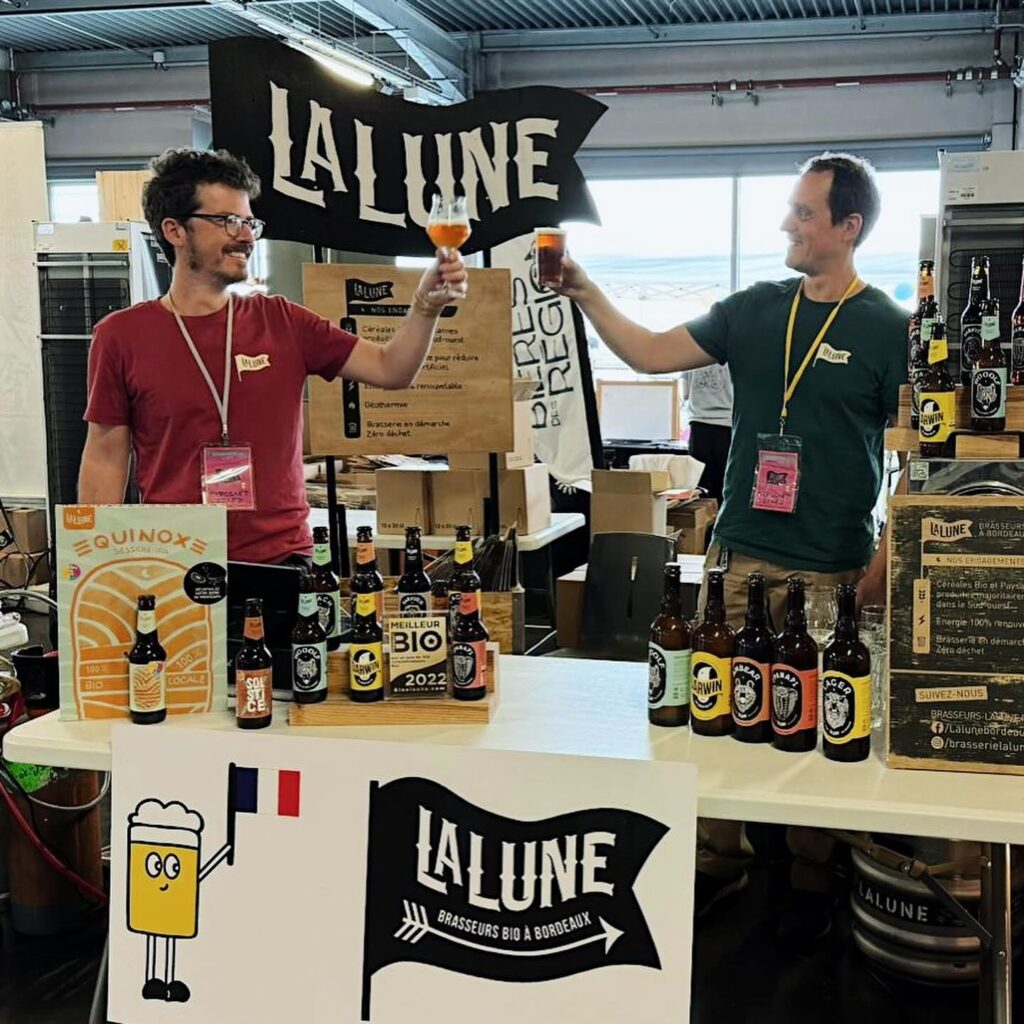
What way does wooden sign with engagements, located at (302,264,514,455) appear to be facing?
toward the camera

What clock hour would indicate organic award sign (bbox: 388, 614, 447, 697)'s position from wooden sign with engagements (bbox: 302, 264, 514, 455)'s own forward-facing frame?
The organic award sign is roughly at 12 o'clock from the wooden sign with engagements.

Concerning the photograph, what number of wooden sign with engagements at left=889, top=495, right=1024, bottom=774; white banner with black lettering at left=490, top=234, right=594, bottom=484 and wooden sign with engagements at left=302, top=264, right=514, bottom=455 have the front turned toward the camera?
3

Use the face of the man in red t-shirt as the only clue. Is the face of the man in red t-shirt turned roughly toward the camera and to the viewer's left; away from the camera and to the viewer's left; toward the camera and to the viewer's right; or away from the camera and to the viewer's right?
toward the camera and to the viewer's right

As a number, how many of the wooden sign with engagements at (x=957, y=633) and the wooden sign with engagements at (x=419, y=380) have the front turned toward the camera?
2

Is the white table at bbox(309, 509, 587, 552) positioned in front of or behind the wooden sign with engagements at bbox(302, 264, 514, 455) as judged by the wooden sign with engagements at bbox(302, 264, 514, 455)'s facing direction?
behind

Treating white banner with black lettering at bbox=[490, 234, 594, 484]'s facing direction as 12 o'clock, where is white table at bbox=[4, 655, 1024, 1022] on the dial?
The white table is roughly at 12 o'clock from the white banner with black lettering.

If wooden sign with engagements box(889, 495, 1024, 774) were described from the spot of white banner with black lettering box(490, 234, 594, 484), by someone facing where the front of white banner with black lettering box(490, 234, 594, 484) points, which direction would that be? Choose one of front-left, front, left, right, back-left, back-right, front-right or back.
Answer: front

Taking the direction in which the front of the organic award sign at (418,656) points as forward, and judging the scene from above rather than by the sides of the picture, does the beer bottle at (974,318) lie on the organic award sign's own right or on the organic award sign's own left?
on the organic award sign's own left

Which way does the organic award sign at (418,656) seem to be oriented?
toward the camera

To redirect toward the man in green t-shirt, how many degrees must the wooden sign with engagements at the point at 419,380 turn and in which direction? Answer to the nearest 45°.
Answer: approximately 45° to its left

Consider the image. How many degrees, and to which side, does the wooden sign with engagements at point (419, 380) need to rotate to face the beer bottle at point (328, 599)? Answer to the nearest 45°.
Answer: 0° — it already faces it
